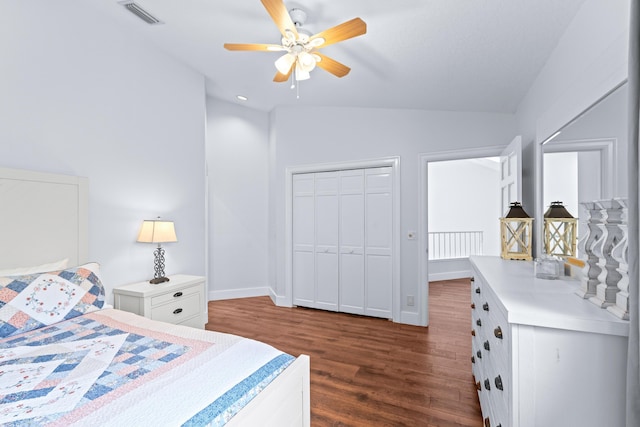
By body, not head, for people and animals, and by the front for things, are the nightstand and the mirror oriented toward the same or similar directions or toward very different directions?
very different directions

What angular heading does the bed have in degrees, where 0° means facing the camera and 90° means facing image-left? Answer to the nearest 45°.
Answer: approximately 315°

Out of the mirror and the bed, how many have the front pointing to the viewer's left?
1

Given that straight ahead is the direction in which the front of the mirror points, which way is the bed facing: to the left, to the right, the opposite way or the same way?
the opposite way

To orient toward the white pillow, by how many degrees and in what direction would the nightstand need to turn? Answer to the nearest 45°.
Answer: approximately 90° to its right

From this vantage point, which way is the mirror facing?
to the viewer's left

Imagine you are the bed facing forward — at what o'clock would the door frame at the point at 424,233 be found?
The door frame is roughly at 10 o'clock from the bed.
